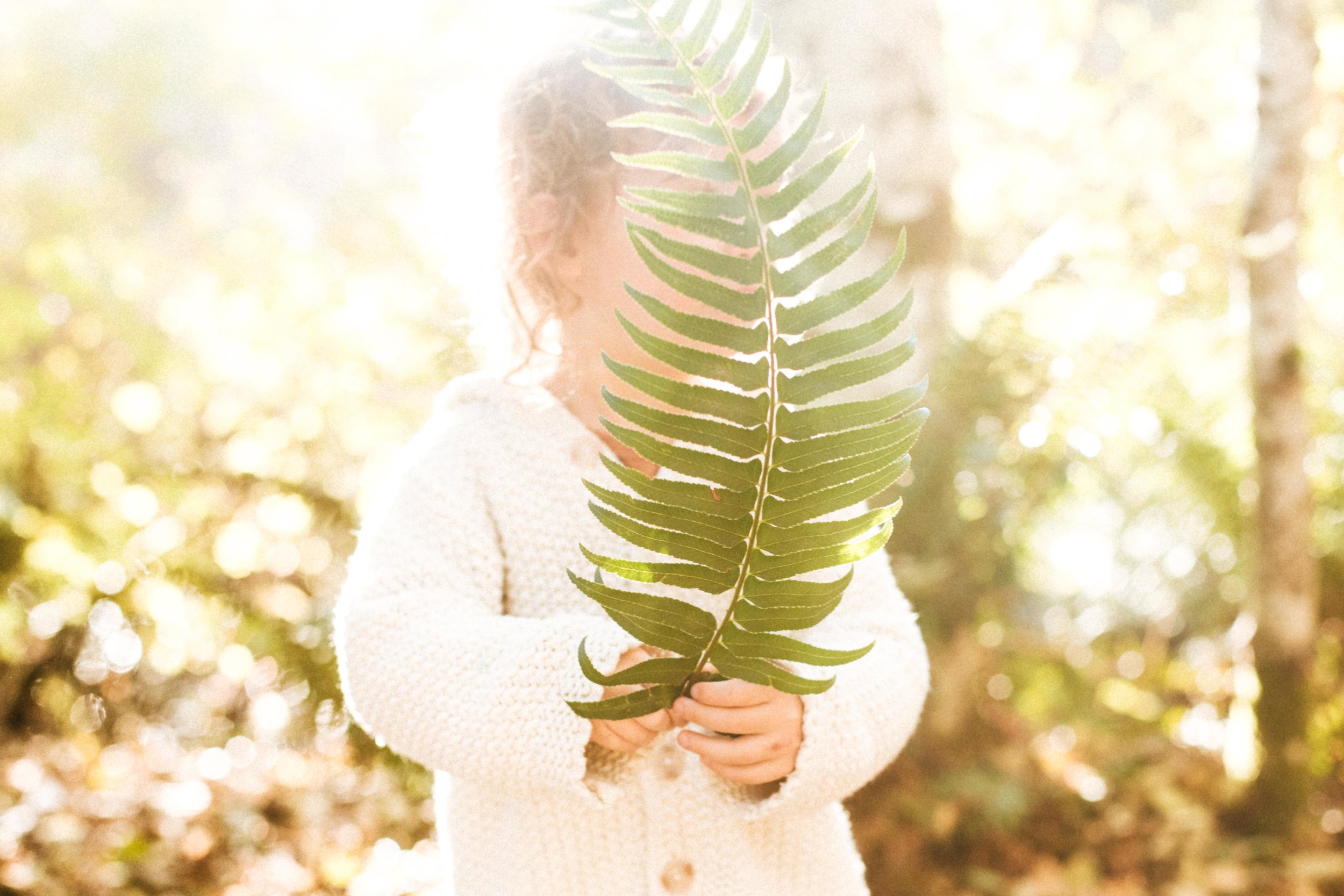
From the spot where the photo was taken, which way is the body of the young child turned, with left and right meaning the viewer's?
facing the viewer

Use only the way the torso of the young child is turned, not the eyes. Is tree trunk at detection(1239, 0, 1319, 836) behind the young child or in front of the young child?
behind

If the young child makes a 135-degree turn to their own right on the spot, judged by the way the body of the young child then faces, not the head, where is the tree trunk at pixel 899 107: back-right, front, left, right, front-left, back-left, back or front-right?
front-right
